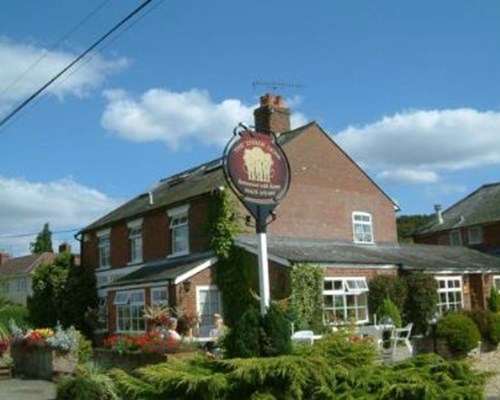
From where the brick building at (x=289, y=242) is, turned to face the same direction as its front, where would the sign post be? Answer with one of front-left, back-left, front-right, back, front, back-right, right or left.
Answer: front-left

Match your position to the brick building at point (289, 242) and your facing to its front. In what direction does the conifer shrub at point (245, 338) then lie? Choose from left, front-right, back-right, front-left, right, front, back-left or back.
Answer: front-left

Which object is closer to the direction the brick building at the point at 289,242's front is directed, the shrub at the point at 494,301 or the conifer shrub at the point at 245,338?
the conifer shrub

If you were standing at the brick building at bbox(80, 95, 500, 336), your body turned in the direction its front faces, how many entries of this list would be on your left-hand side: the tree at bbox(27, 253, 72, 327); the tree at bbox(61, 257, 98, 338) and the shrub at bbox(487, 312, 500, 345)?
1

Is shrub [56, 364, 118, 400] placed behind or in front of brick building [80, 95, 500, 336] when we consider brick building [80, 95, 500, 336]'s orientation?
in front

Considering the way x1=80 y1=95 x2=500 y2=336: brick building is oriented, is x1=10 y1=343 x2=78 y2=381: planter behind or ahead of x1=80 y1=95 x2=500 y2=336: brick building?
ahead

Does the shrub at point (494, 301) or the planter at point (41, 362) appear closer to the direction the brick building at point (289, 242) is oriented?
the planter

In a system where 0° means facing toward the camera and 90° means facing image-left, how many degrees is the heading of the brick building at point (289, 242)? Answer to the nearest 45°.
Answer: approximately 45°

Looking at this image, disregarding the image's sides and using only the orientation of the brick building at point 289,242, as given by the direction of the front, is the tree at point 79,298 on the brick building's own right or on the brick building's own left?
on the brick building's own right

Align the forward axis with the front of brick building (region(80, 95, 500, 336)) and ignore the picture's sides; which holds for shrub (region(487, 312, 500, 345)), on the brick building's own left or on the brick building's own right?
on the brick building's own left
